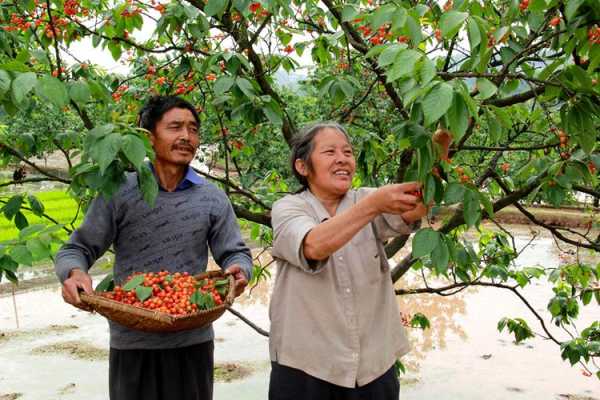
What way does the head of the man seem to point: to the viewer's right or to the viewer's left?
to the viewer's right

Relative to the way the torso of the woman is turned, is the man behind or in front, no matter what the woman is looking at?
behind

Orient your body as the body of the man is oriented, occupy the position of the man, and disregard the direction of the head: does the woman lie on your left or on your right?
on your left

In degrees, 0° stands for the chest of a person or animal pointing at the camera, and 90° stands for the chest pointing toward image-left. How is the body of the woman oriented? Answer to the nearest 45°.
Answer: approximately 315°
